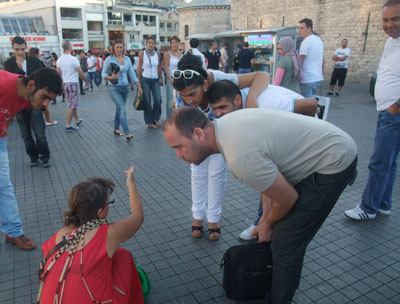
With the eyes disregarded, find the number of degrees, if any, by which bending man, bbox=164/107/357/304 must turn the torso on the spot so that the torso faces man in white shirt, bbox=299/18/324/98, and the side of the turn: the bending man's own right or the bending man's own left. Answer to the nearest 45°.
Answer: approximately 90° to the bending man's own right

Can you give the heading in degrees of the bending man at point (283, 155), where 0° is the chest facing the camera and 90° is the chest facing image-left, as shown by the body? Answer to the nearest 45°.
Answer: approximately 90°

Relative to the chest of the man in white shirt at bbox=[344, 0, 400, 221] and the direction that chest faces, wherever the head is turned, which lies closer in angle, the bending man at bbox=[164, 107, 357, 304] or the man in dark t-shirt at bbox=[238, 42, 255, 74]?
the bending man

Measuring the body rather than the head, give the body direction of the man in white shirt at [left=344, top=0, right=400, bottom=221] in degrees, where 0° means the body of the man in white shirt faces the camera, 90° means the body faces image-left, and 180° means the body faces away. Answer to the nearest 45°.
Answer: approximately 45°

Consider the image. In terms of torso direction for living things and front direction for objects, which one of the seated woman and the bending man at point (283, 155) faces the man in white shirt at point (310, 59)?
the seated woman

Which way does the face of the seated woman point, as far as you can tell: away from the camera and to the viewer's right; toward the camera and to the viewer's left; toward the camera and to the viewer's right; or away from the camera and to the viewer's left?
away from the camera and to the viewer's right

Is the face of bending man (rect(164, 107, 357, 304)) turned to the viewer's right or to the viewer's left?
to the viewer's left

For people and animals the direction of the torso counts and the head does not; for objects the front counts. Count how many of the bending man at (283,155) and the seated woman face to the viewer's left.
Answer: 1

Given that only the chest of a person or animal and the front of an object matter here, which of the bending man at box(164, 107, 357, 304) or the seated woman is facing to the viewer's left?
the bending man

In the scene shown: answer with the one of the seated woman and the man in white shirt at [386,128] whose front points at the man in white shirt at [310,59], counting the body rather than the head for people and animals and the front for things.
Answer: the seated woman

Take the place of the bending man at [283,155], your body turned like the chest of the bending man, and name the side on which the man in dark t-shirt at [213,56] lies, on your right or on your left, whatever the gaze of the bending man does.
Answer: on your right

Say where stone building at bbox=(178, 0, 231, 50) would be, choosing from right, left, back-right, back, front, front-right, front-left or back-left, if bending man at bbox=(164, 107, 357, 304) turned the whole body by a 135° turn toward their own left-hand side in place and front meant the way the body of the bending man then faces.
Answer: back-left

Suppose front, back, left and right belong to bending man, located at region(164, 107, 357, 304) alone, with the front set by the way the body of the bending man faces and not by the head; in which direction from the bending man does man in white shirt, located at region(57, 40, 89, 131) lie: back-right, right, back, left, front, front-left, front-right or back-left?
front-right

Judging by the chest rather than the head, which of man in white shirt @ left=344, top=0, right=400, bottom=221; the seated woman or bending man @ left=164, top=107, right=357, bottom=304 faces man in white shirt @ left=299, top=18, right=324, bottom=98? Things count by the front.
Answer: the seated woman

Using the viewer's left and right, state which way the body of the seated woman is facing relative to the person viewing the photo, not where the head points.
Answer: facing away from the viewer and to the right of the viewer

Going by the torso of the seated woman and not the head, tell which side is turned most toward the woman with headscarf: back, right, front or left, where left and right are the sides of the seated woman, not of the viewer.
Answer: front
